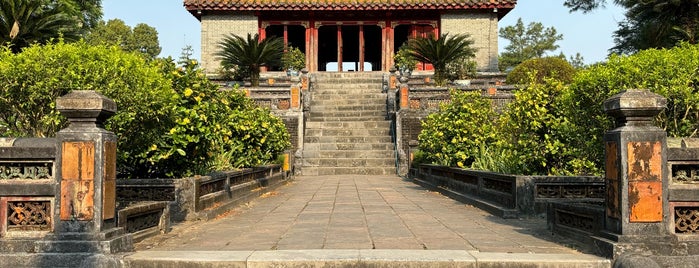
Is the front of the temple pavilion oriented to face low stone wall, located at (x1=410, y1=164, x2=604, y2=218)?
yes

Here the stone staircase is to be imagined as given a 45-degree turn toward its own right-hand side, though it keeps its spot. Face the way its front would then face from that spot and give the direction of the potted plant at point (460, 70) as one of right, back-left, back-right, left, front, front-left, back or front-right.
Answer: back

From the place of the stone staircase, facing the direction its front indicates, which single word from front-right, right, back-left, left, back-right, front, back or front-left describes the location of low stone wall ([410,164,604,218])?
front

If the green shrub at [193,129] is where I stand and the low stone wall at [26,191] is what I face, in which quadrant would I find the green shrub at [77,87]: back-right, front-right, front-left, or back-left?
front-right

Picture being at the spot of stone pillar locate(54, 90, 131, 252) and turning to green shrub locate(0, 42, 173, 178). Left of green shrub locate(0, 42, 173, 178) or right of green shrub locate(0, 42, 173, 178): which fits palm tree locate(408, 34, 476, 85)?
right

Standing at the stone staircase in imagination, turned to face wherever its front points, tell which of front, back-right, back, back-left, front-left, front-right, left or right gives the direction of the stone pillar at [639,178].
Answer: front

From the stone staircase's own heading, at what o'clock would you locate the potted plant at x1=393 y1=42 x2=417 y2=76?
The potted plant is roughly at 7 o'clock from the stone staircase.

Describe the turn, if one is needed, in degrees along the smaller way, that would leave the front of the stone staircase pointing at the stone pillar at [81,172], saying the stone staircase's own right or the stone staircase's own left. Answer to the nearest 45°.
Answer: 0° — it already faces it

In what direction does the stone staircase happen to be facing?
toward the camera

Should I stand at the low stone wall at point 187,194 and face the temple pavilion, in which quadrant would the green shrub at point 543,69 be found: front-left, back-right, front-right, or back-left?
front-right

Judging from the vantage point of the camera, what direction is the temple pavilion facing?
facing the viewer

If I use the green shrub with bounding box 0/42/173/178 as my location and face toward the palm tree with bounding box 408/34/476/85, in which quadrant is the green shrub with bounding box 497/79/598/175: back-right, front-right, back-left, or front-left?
front-right

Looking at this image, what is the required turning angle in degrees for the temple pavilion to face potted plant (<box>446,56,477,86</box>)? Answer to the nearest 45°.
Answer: approximately 45° to its left

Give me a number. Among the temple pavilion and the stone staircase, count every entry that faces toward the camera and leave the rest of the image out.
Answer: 2
